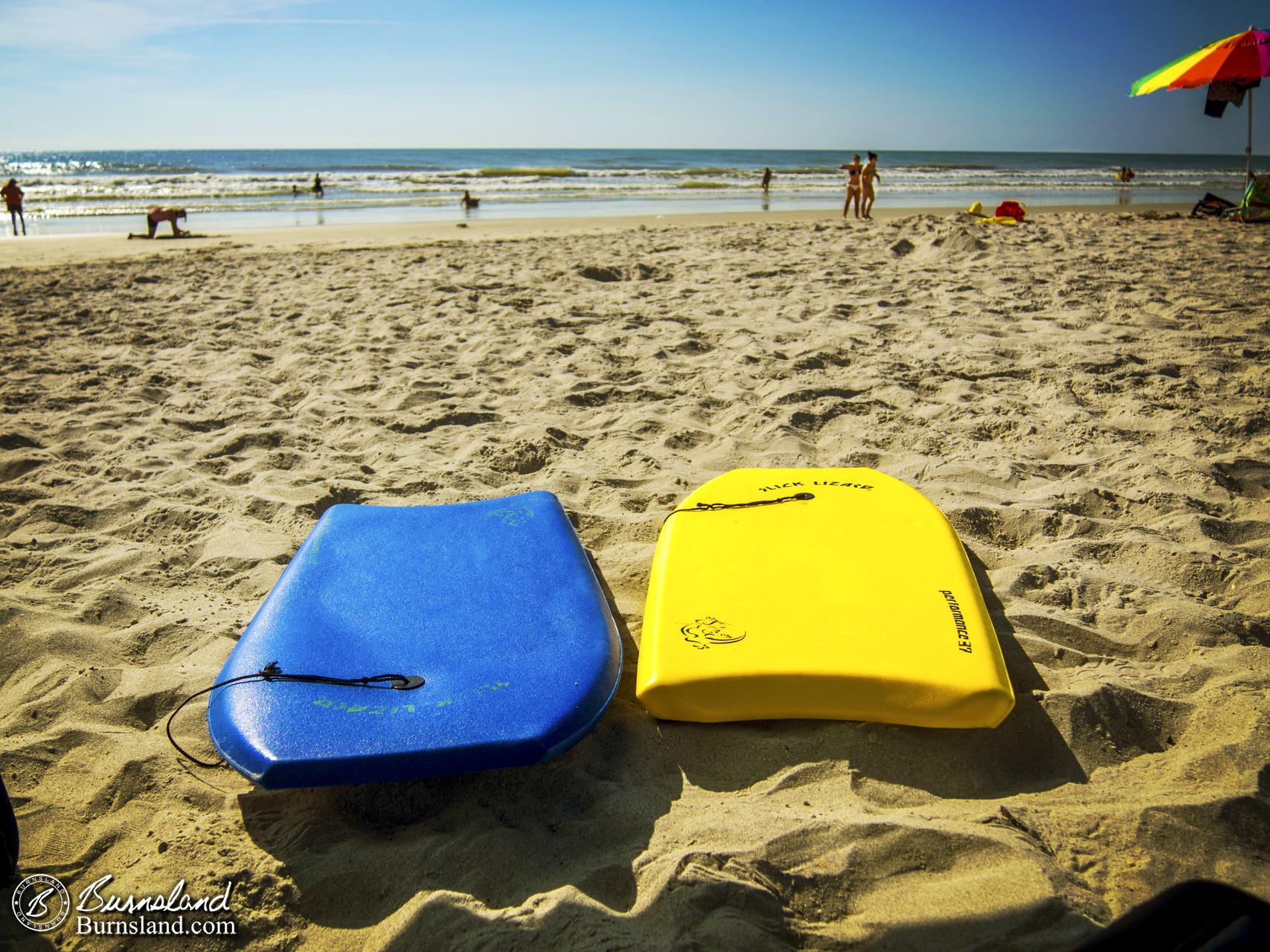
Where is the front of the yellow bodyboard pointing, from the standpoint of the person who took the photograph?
facing away from the viewer

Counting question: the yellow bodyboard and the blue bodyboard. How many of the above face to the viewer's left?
0

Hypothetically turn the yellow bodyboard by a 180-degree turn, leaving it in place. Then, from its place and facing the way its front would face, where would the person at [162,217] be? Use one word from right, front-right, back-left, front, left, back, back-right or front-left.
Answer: back-right

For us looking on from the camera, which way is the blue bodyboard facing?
facing the viewer

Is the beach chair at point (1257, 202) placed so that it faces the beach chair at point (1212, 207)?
no

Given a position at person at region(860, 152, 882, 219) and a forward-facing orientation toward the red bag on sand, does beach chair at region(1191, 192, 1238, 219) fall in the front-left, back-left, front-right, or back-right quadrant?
front-left

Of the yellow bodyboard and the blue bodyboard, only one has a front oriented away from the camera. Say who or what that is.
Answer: the yellow bodyboard

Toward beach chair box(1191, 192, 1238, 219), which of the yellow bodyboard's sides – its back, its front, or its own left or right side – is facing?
front

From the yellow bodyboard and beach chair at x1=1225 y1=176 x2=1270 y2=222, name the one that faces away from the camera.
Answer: the yellow bodyboard

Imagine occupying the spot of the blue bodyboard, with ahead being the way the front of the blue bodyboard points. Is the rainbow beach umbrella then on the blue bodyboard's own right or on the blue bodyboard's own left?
on the blue bodyboard's own left

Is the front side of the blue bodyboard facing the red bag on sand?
no

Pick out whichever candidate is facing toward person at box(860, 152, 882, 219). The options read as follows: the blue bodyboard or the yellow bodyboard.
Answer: the yellow bodyboard
